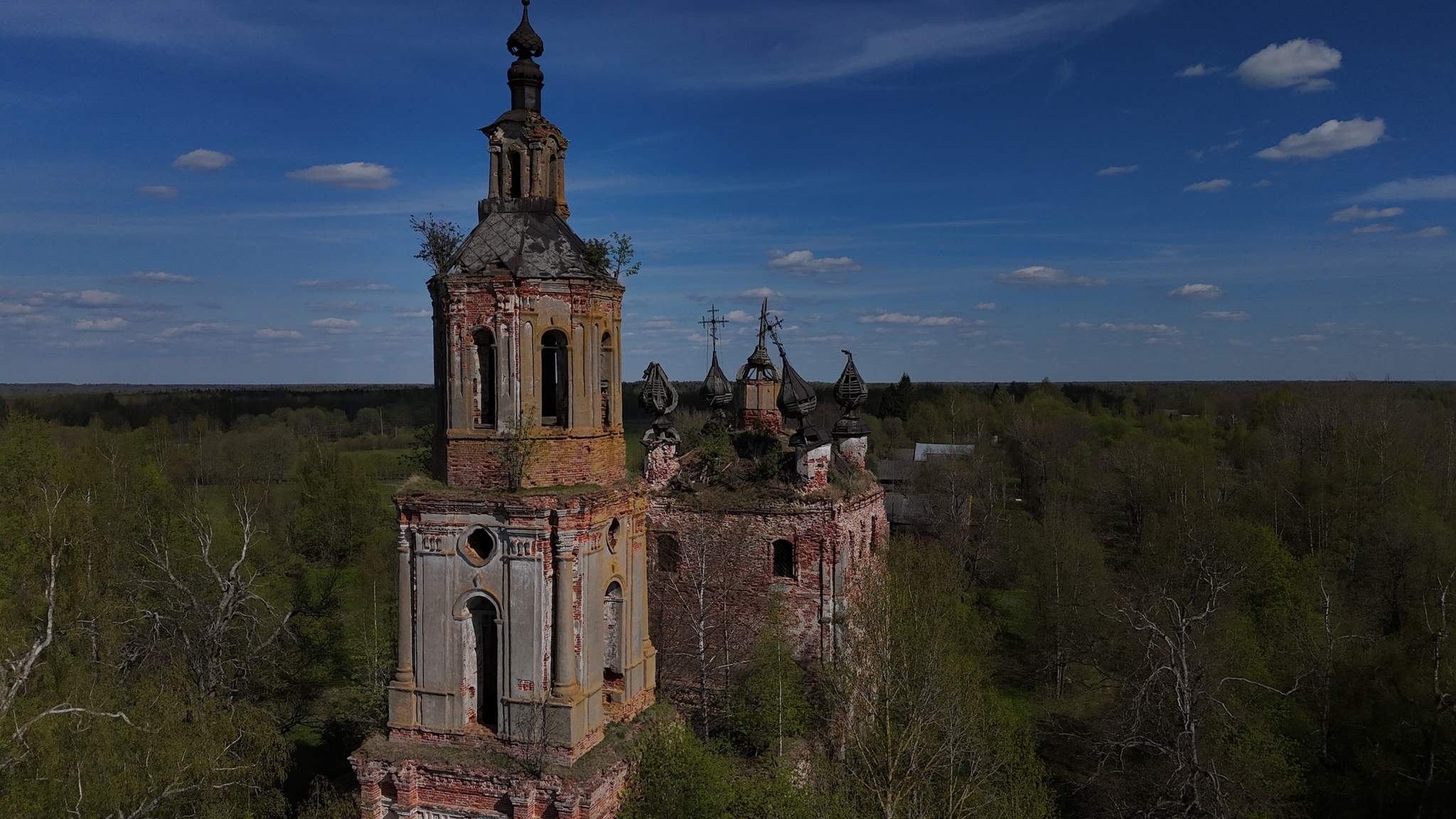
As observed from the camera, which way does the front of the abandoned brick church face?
facing the viewer and to the left of the viewer
